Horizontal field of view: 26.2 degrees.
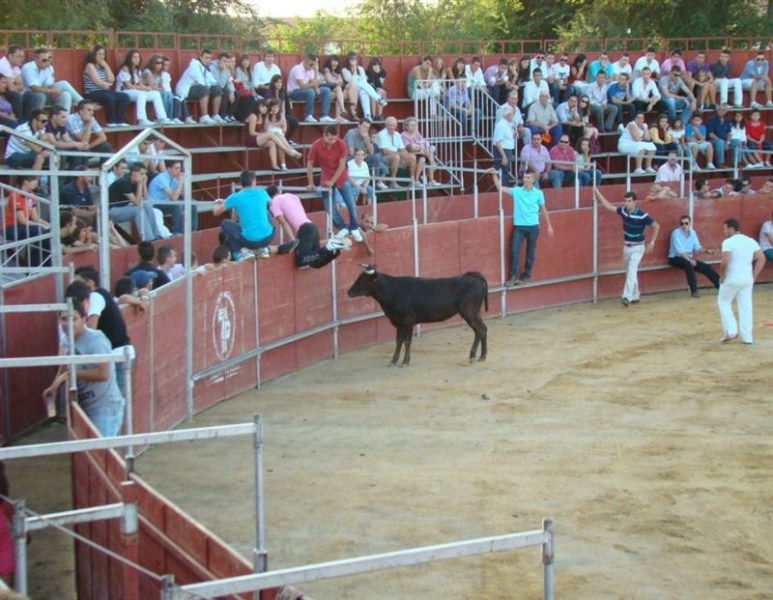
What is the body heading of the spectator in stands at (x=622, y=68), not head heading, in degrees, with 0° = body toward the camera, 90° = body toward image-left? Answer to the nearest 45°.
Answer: approximately 0°

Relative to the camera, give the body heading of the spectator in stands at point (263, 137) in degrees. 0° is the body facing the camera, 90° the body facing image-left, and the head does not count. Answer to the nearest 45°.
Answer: approximately 315°

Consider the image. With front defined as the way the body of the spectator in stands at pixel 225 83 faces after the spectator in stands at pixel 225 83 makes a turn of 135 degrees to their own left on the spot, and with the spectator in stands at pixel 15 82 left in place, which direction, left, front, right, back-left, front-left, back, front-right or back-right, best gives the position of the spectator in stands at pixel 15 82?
back-left

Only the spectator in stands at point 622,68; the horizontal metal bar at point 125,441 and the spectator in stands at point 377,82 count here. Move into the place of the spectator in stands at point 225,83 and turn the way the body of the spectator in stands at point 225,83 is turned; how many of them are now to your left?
2

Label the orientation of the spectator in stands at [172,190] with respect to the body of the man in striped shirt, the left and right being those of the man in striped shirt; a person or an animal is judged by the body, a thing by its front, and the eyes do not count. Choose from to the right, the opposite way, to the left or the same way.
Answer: to the left

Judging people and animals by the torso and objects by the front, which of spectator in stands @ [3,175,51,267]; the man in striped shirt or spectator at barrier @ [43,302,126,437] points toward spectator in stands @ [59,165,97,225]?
the man in striped shirt

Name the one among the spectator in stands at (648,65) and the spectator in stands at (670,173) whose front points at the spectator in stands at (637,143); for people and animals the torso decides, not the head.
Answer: the spectator in stands at (648,65)

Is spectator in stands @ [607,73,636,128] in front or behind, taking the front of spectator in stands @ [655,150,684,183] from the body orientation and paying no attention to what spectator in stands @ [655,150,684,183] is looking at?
behind
